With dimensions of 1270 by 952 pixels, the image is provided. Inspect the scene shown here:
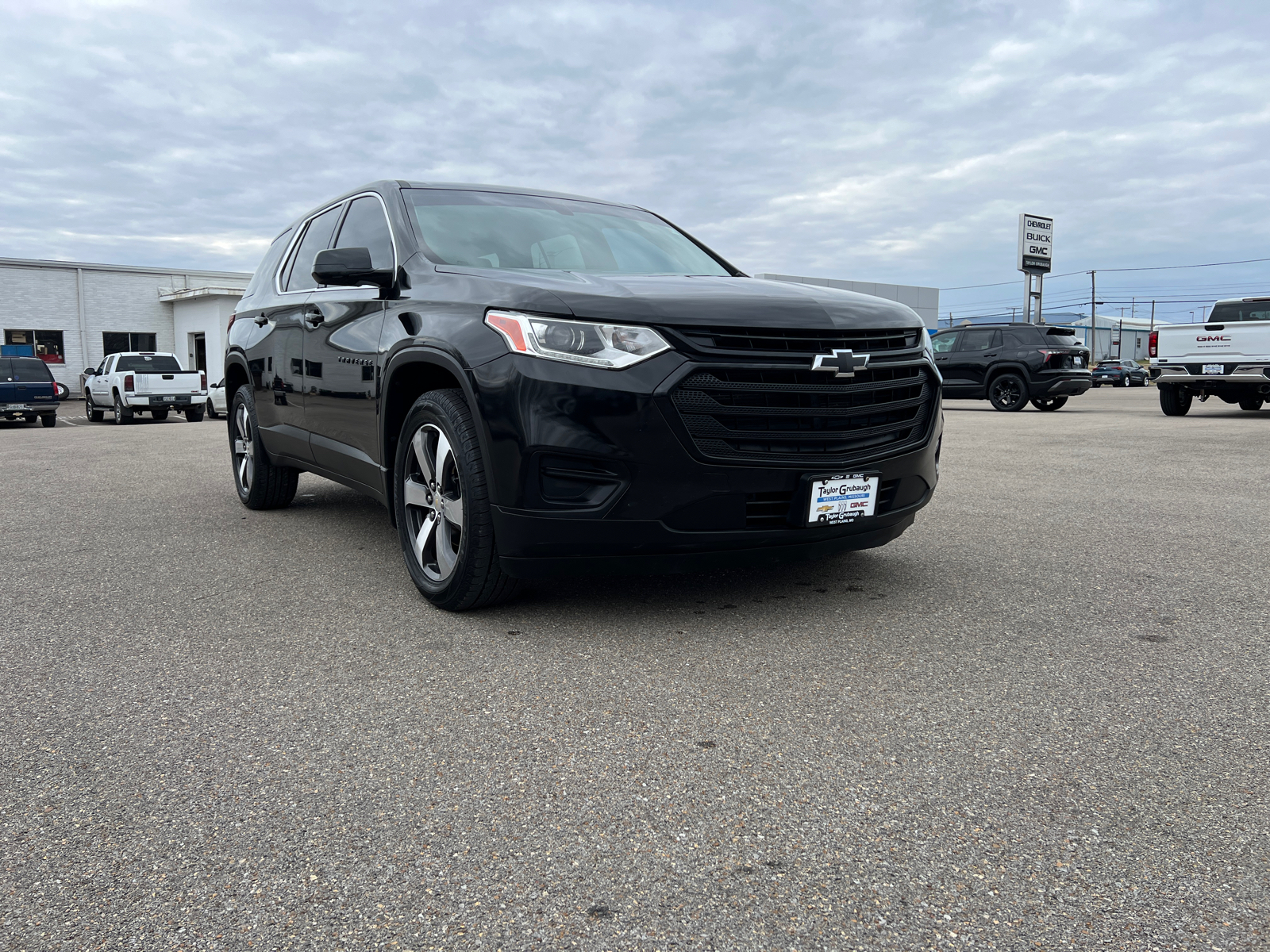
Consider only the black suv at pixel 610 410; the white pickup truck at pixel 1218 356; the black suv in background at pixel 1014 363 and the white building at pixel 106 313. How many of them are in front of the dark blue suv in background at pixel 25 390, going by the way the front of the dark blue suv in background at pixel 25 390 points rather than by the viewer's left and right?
1

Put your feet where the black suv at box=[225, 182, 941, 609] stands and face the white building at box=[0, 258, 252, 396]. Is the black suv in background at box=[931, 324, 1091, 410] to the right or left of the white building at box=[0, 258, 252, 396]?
right

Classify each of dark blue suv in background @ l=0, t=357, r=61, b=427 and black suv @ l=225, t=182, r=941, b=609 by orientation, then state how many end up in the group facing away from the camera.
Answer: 1

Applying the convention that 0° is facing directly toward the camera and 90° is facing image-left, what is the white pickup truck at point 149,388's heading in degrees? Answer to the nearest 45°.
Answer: approximately 135°

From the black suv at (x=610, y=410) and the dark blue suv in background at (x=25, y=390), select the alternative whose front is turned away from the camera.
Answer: the dark blue suv in background

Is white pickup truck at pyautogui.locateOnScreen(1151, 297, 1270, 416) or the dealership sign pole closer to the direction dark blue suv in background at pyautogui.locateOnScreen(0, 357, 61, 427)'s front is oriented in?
the dealership sign pole

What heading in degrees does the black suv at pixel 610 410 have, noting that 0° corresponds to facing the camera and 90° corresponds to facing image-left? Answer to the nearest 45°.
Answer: approximately 315°

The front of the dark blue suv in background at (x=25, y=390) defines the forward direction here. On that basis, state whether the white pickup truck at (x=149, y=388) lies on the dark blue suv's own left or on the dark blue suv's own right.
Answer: on the dark blue suv's own right

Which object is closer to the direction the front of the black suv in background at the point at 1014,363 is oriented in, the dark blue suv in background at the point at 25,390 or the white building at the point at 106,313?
the white building

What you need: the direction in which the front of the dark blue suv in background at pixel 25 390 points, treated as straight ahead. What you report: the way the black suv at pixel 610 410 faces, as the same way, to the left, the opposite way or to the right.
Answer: the opposite way

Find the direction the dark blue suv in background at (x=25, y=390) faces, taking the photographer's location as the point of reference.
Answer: facing away from the viewer

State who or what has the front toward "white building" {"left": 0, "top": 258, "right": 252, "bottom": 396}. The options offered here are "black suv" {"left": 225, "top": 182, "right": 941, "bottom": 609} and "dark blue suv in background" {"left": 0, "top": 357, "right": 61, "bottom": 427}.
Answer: the dark blue suv in background

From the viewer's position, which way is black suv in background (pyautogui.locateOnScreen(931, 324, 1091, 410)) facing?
facing away from the viewer and to the left of the viewer

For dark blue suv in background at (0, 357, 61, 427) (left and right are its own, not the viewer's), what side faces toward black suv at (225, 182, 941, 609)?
back

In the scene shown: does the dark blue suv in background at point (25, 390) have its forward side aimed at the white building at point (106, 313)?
yes

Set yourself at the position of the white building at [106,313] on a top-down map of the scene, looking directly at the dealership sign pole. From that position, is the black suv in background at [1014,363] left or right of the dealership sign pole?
right

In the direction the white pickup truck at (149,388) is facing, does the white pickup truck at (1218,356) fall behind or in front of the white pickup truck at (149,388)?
behind
